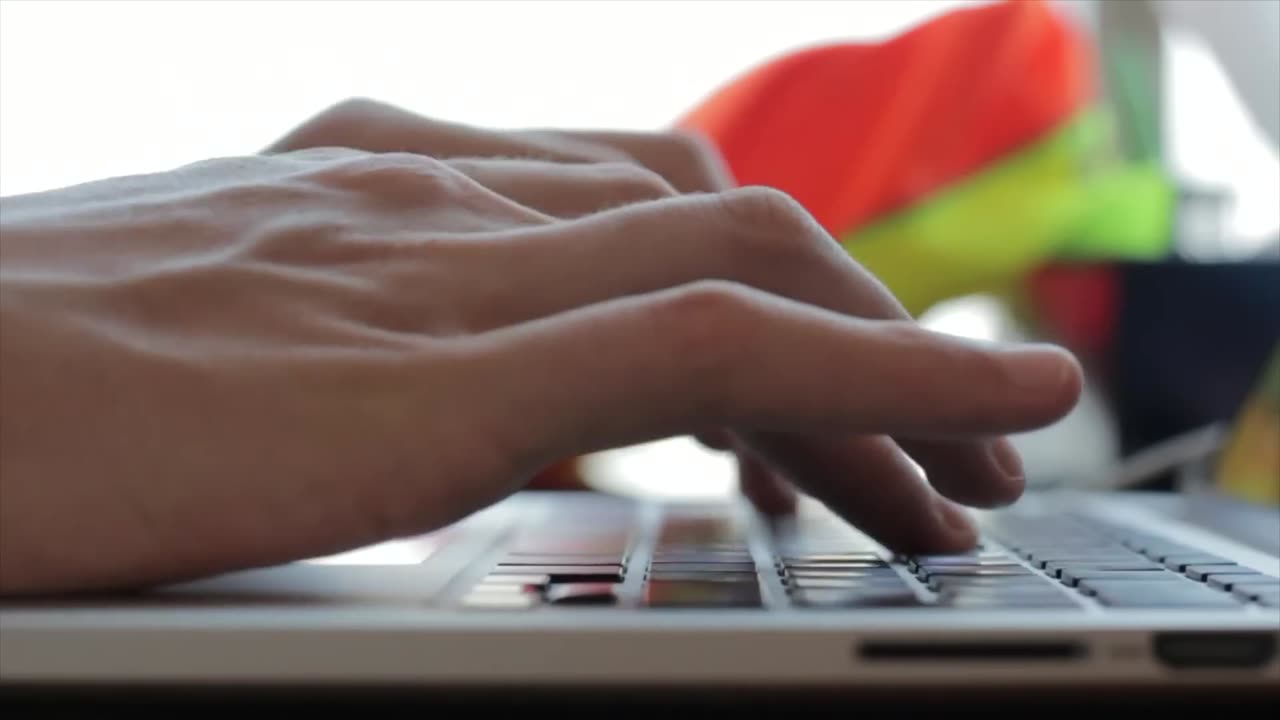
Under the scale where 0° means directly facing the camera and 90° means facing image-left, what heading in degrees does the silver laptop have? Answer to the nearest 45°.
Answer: approximately 90°
